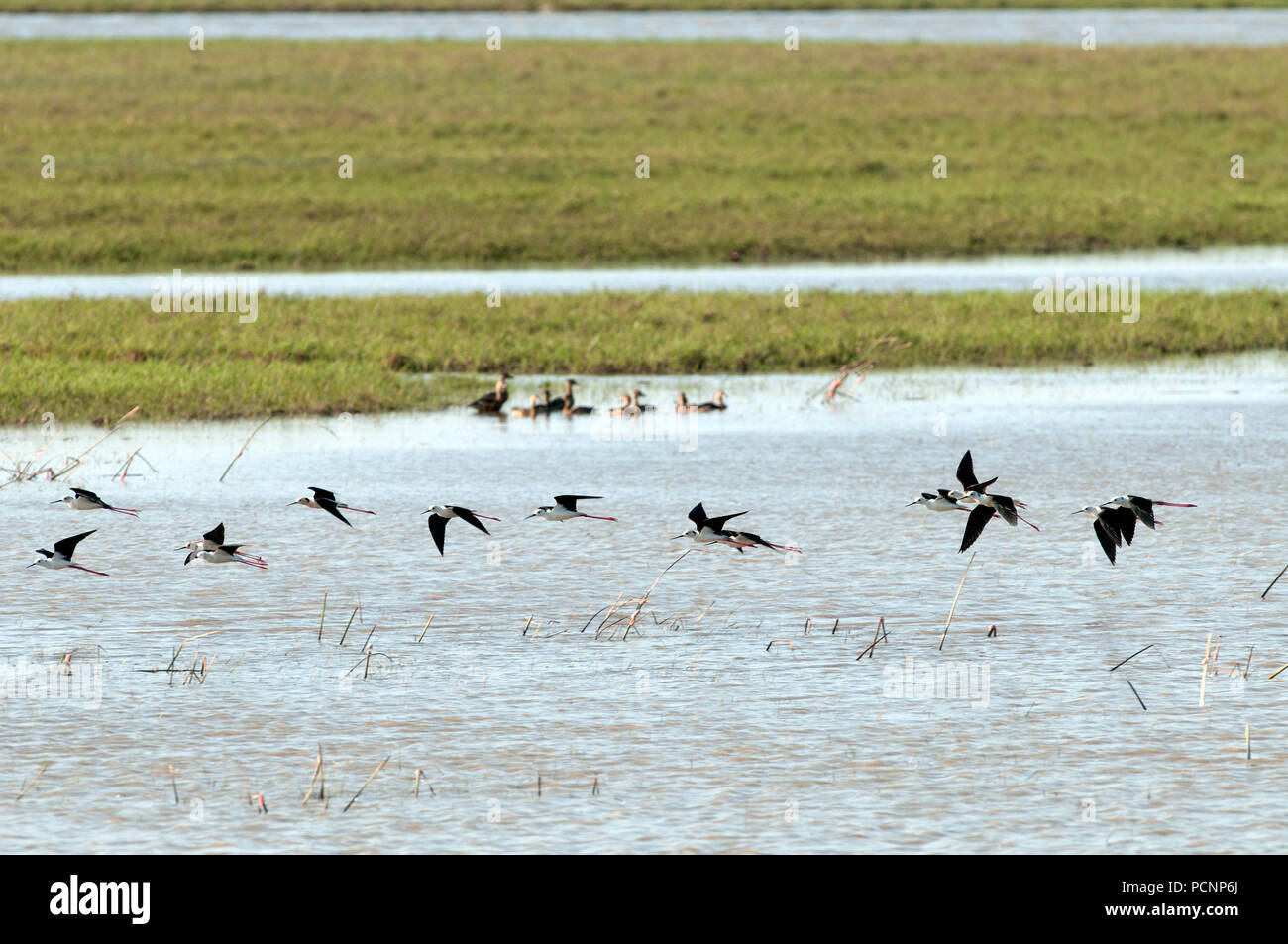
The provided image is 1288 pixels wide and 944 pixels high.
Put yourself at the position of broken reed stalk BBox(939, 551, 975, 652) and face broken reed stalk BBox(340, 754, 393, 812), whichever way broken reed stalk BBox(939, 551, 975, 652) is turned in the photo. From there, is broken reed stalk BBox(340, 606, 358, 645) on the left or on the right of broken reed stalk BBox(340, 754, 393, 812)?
right

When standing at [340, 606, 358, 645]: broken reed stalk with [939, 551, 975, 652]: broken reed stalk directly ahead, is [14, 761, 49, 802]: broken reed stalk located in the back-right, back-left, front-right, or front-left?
back-right

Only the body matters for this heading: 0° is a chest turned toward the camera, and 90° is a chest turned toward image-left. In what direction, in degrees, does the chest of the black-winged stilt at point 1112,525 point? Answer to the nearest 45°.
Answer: approximately 90°

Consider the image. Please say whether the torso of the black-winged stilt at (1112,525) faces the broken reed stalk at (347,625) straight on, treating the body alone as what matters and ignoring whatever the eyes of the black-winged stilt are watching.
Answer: yes

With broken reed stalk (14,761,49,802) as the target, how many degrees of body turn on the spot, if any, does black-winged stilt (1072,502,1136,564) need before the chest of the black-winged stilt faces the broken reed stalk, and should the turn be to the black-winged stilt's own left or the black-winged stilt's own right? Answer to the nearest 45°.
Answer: approximately 45° to the black-winged stilt's own left
